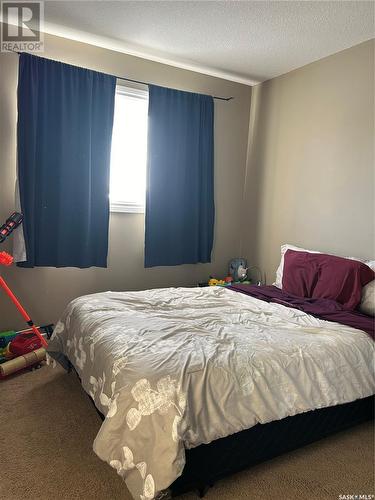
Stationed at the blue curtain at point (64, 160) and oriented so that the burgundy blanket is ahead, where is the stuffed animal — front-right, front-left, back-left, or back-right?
front-left

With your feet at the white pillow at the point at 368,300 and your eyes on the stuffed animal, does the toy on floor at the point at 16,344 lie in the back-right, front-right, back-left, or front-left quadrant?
front-left

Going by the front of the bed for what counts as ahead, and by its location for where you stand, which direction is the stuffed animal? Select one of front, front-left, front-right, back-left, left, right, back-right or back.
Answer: back-right

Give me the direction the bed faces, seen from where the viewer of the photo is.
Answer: facing the viewer and to the left of the viewer

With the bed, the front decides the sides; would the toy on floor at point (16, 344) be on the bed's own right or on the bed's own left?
on the bed's own right

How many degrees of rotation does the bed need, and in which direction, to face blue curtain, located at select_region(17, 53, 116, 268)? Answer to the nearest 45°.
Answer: approximately 90° to its right

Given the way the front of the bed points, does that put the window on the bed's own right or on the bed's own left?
on the bed's own right

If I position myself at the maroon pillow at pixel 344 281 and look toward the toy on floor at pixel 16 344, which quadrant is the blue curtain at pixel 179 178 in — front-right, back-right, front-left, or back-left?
front-right

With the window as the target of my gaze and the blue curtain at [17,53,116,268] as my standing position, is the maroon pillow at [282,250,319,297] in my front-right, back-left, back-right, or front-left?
front-right
